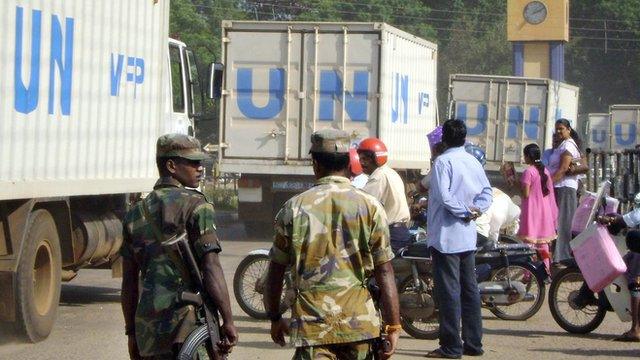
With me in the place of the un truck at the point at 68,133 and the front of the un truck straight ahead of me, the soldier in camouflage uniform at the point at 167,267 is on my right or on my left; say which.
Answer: on my right

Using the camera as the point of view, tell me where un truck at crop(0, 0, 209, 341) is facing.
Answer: facing away from the viewer and to the right of the viewer

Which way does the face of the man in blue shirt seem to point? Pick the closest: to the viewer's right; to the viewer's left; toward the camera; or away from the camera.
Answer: away from the camera

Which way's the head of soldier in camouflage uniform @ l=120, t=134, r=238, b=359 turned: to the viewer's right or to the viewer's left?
to the viewer's right

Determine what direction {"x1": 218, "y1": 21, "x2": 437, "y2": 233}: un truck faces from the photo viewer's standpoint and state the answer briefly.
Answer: facing away from the viewer

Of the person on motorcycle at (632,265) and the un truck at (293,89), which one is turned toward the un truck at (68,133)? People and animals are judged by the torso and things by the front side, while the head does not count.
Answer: the person on motorcycle

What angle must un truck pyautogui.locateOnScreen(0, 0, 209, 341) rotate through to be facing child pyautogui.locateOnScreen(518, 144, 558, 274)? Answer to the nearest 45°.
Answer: approximately 45° to its right

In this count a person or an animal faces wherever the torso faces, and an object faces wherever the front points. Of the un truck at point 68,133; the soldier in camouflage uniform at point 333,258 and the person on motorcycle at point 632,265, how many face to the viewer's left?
1

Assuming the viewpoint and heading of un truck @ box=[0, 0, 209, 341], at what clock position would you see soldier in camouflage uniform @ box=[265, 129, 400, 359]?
The soldier in camouflage uniform is roughly at 4 o'clock from the un truck.

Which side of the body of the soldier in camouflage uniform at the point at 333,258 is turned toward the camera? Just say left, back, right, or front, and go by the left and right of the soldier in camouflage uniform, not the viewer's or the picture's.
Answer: back

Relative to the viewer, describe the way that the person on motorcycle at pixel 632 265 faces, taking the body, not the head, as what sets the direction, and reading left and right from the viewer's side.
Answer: facing to the left of the viewer

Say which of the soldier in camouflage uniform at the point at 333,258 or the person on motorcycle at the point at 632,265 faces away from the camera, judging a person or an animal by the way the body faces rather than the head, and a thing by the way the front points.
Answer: the soldier in camouflage uniform

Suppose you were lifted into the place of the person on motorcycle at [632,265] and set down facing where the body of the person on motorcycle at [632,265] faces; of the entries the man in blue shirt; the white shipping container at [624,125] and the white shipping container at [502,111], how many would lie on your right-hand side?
2
